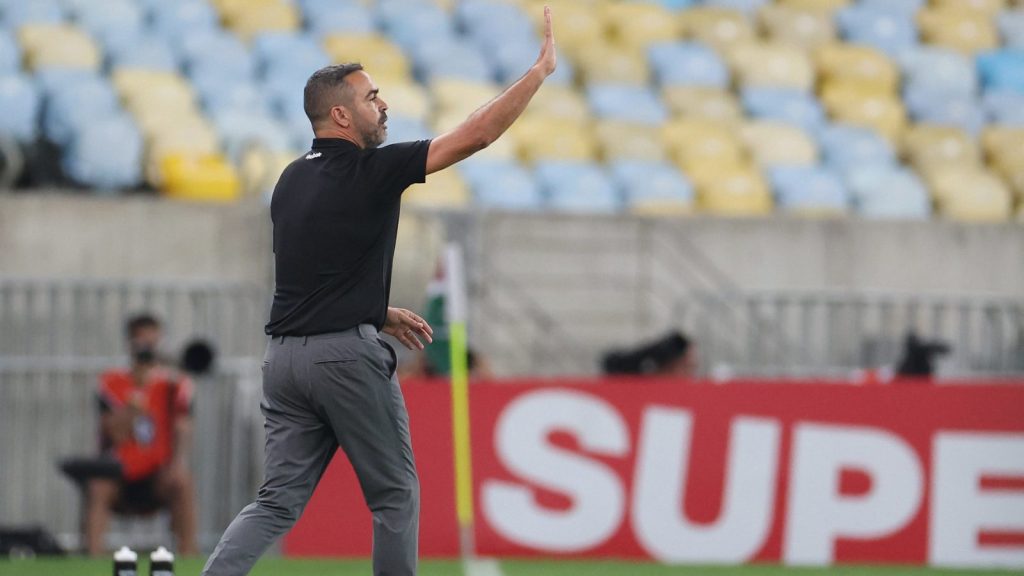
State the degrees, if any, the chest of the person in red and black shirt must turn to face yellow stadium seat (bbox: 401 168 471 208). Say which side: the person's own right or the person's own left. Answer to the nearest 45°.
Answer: approximately 135° to the person's own left

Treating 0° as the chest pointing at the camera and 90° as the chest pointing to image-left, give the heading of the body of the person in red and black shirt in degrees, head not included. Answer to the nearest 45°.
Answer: approximately 0°

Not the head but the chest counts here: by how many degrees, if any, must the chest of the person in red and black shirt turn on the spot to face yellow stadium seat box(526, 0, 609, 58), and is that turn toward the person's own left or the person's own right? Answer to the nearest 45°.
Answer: approximately 135° to the person's own left

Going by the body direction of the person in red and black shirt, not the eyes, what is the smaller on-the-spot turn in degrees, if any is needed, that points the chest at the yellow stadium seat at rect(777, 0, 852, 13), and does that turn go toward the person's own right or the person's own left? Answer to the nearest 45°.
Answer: approximately 135° to the person's own left

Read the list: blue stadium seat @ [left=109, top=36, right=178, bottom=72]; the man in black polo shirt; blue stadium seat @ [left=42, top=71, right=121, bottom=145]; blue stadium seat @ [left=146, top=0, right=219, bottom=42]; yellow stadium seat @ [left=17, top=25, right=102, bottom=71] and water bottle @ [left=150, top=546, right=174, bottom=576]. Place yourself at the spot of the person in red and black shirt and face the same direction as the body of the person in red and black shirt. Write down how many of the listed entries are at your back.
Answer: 4

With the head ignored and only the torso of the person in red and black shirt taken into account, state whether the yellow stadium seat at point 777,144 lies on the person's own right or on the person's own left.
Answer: on the person's own left

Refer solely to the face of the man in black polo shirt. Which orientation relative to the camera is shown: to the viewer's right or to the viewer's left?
to the viewer's right

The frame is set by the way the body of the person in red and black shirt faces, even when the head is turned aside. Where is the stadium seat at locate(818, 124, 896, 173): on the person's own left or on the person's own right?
on the person's own left

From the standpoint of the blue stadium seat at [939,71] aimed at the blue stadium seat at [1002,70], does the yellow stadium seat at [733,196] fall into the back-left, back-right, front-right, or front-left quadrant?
back-right

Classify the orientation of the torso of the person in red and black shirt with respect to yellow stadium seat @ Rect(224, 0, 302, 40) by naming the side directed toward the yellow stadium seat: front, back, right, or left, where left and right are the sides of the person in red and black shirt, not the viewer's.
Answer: back
